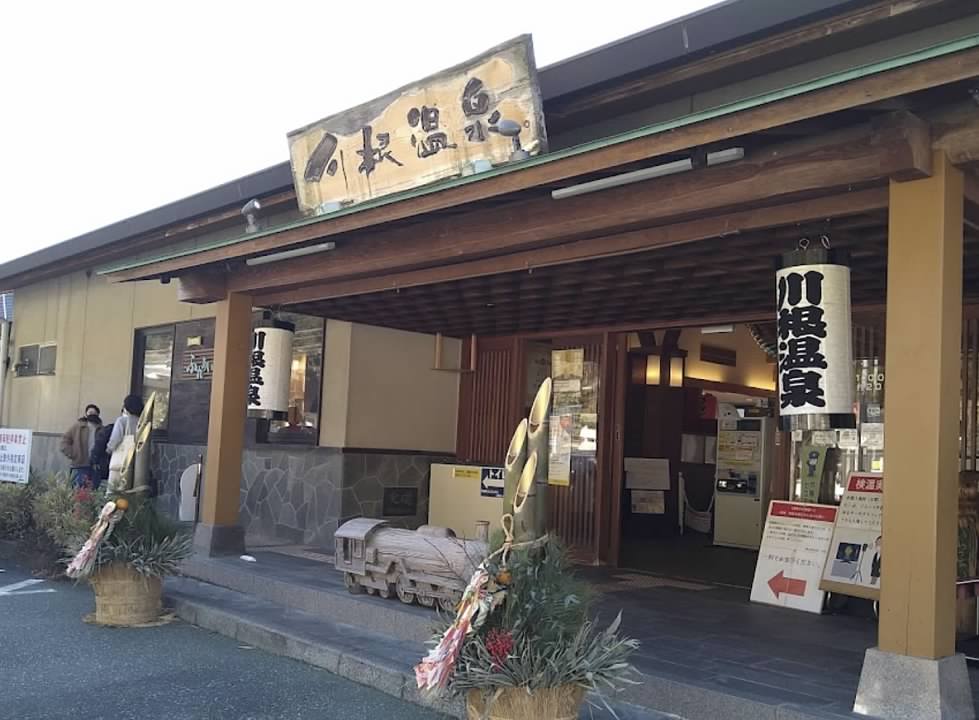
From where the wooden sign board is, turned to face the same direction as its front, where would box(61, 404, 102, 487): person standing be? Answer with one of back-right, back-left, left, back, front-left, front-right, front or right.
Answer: right

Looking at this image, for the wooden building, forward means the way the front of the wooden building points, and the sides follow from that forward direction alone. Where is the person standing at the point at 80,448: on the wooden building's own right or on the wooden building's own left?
on the wooden building's own right

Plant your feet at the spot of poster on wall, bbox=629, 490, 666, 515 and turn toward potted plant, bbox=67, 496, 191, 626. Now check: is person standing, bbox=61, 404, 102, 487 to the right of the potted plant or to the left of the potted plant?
right

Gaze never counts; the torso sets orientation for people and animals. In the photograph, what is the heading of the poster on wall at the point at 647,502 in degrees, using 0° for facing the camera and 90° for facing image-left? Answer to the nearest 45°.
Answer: approximately 0°

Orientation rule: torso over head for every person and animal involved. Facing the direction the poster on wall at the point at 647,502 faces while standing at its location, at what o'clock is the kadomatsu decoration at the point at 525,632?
The kadomatsu decoration is roughly at 12 o'clock from the poster on wall.

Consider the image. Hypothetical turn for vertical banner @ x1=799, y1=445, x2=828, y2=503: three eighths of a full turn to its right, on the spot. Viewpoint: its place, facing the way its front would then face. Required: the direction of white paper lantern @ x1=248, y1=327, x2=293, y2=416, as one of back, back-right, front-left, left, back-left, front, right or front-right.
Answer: front-left

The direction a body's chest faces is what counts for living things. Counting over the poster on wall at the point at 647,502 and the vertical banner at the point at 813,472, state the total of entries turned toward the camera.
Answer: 2
